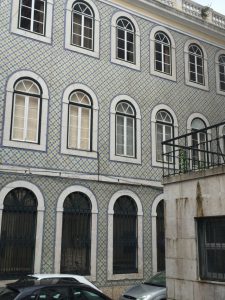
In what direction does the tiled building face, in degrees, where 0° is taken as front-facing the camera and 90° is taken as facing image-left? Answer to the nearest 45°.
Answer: approximately 315°

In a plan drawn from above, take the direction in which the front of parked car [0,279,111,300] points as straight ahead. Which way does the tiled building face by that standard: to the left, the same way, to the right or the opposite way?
to the right

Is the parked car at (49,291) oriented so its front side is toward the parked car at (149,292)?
yes

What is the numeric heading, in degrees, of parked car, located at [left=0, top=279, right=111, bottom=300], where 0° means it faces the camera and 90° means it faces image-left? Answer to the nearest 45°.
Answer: approximately 225°

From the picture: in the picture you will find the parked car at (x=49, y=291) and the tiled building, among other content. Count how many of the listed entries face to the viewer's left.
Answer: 0
